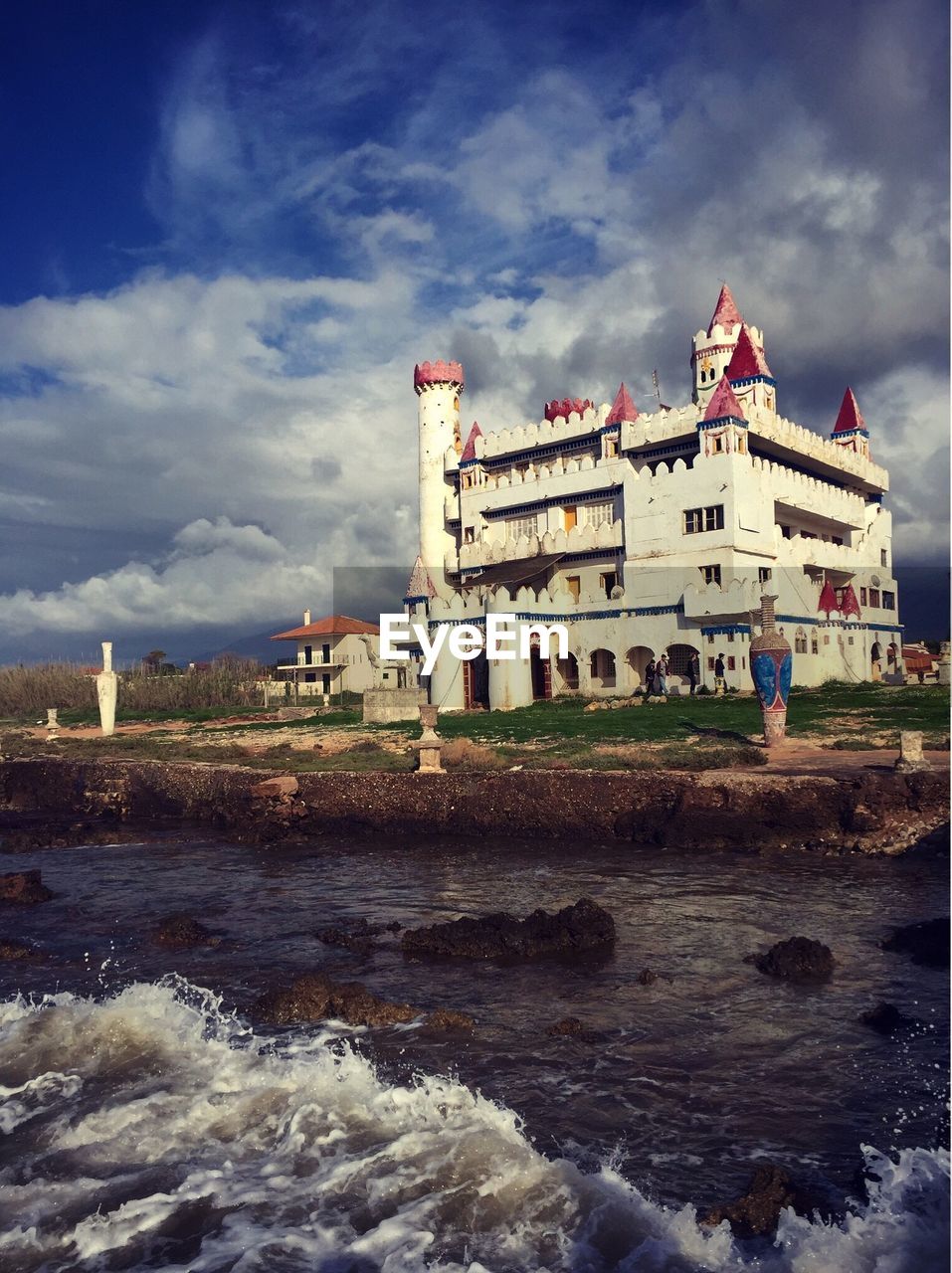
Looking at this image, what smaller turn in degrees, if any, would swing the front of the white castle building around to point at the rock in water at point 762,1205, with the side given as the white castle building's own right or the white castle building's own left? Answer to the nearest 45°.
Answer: approximately 45° to the white castle building's own left

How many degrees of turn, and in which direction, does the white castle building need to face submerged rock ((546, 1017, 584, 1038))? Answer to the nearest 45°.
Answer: approximately 45° to its left

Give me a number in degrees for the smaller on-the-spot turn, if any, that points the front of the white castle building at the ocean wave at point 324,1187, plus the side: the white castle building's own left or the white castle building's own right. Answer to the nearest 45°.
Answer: approximately 45° to the white castle building's own left

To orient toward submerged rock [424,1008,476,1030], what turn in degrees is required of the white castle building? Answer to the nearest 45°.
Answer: approximately 45° to its left

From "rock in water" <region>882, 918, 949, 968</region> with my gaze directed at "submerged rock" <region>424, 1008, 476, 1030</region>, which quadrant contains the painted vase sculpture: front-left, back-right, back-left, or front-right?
back-right

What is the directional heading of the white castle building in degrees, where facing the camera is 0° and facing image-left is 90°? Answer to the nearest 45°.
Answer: approximately 45°

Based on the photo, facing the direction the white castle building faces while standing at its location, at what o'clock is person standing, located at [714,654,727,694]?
The person standing is roughly at 10 o'clock from the white castle building.

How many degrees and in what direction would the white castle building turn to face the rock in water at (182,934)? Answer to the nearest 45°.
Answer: approximately 45° to its left

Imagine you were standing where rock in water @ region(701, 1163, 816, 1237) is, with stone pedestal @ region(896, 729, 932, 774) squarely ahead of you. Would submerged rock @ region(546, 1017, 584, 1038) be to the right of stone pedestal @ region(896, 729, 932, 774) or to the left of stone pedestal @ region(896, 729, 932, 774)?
left
